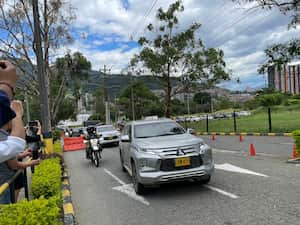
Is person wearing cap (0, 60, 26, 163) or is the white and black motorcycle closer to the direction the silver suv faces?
the person wearing cap

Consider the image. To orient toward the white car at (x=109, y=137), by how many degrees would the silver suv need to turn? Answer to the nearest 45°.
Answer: approximately 135° to its left

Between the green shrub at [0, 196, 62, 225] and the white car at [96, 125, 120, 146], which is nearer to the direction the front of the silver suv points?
the green shrub

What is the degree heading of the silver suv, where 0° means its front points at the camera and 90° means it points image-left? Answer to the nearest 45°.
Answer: approximately 315°

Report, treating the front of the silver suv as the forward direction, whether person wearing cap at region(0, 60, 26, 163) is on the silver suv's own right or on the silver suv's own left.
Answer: on the silver suv's own right

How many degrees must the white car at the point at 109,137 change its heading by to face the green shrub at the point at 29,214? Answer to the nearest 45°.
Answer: approximately 45° to its right

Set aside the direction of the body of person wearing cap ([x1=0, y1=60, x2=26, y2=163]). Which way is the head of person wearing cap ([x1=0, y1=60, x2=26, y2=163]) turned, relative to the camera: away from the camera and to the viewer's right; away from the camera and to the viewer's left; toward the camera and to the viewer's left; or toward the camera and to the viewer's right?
away from the camera and to the viewer's right

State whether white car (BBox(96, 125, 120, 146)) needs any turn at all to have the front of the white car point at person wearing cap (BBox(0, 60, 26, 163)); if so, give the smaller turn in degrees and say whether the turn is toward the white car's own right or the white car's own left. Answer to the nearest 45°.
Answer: approximately 45° to the white car's own right

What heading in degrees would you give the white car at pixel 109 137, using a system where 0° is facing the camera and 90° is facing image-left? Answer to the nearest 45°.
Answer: approximately 315°

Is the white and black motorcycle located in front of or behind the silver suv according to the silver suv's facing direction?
behind

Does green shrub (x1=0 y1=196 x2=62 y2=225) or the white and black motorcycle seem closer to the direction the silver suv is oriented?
the green shrub

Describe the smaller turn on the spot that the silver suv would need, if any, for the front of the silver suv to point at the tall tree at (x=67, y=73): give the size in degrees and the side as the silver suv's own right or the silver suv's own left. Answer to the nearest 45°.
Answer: approximately 180°

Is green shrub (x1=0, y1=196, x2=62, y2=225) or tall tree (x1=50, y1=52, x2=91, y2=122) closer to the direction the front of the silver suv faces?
the green shrub

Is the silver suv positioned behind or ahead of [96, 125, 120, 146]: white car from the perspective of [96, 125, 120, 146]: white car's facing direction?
ahead
